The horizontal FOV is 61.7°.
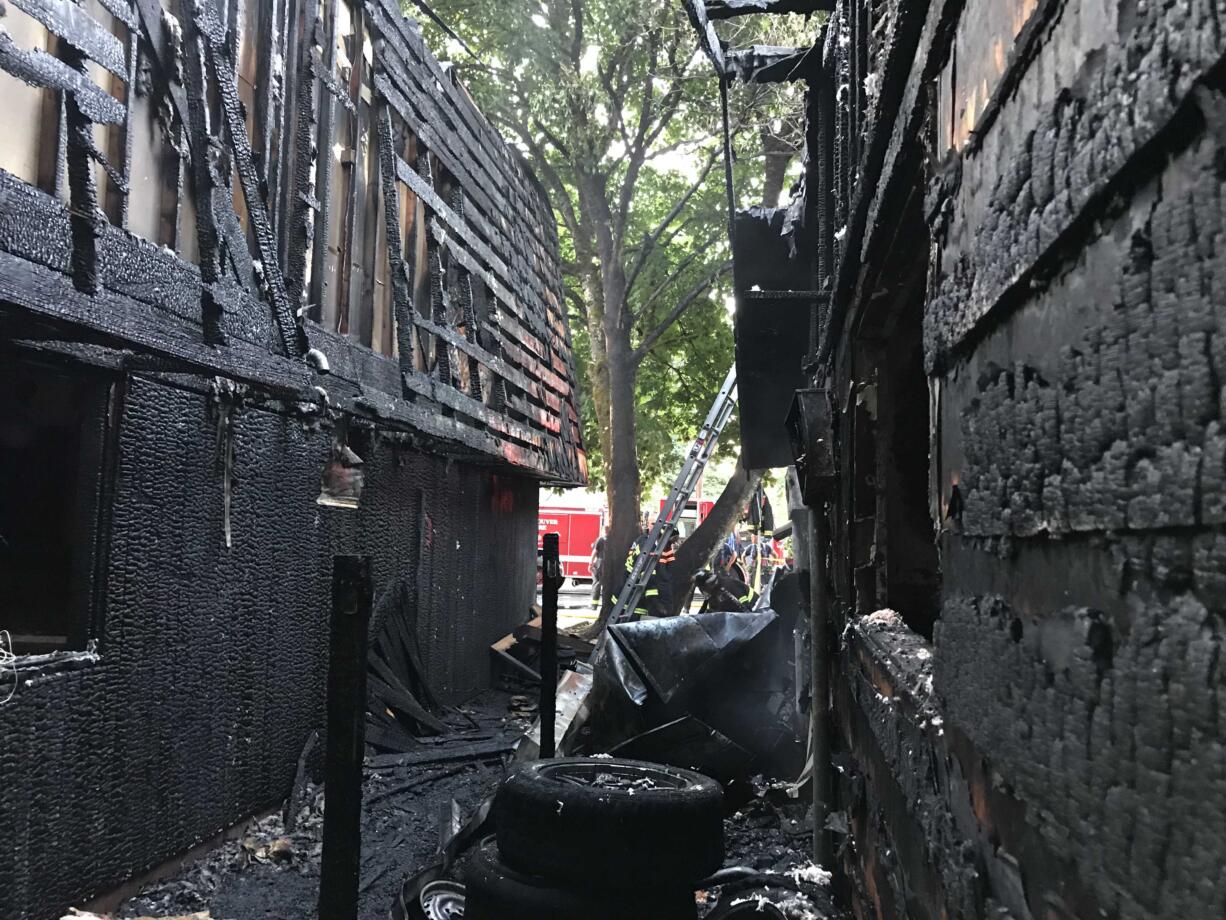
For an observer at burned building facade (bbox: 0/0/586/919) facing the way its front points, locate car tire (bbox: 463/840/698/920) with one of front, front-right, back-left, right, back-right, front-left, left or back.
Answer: front

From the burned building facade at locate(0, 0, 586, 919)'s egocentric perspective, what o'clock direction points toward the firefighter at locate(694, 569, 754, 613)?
The firefighter is roughly at 9 o'clock from the burned building facade.

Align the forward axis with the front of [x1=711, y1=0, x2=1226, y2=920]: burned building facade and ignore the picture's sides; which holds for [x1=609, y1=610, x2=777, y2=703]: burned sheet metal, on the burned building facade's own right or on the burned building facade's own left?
on the burned building facade's own right

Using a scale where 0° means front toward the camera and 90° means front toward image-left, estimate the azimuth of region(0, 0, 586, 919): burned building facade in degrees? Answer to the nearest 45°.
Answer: approximately 315°

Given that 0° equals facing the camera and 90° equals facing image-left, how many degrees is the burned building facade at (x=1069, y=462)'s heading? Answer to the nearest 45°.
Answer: approximately 45°
